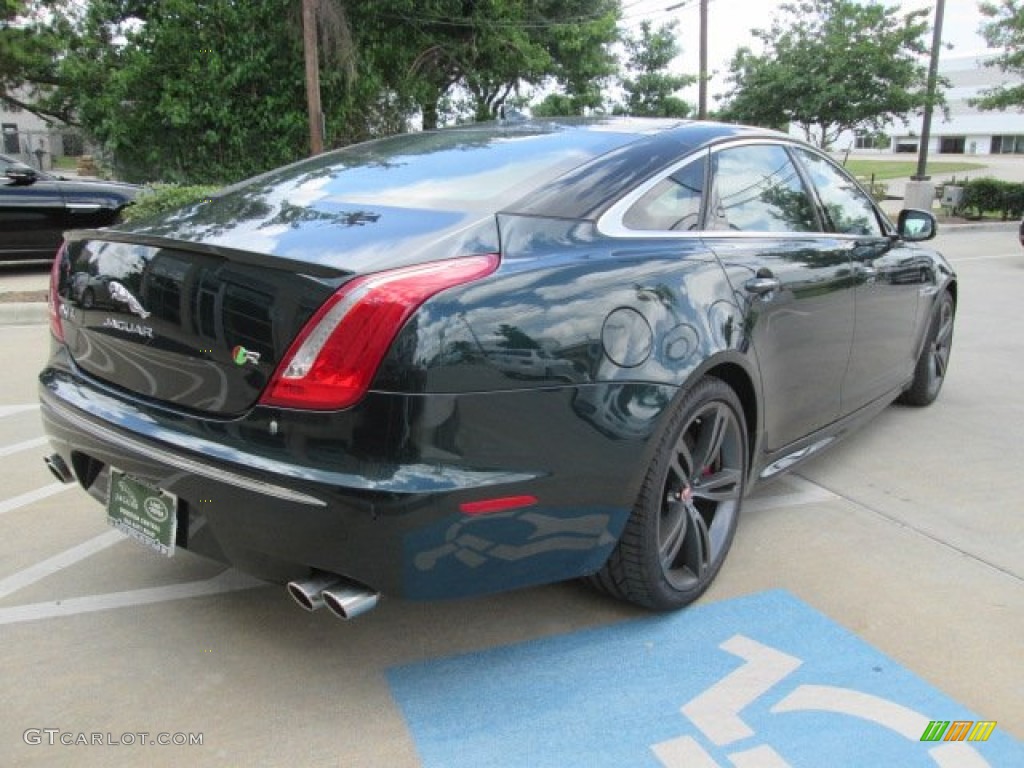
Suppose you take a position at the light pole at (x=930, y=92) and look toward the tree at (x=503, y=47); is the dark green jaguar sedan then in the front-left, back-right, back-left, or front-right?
front-left

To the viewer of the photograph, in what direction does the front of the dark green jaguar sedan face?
facing away from the viewer and to the right of the viewer

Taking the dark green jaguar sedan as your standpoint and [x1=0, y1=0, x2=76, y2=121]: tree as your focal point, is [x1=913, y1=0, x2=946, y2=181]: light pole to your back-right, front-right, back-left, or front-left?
front-right

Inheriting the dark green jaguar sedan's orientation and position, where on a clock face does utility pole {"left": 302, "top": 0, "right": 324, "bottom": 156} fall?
The utility pole is roughly at 10 o'clock from the dark green jaguar sedan.

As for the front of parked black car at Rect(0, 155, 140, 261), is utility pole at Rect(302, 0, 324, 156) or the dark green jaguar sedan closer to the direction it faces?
the utility pole

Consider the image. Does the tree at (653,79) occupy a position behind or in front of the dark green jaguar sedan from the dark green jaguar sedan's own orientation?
in front

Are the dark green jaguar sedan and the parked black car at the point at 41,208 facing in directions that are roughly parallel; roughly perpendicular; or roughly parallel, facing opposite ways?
roughly parallel

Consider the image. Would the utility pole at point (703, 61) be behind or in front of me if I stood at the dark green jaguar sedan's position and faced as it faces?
in front
